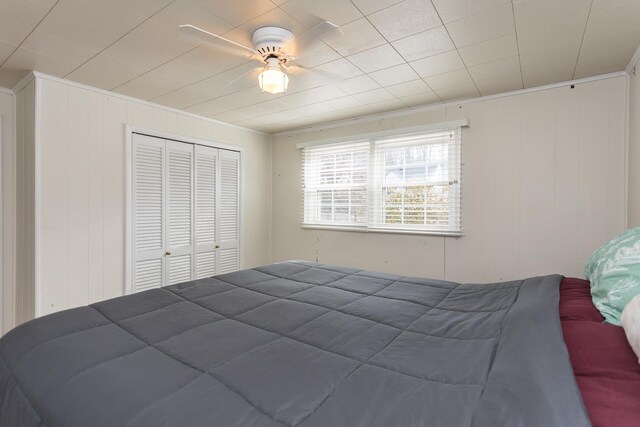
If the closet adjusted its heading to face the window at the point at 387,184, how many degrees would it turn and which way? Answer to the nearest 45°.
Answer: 0° — it already faces it

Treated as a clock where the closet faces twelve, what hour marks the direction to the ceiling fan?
The ceiling fan is roughly at 1 o'clock from the closet.

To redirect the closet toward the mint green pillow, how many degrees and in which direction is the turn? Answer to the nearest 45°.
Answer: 0° — it already faces it

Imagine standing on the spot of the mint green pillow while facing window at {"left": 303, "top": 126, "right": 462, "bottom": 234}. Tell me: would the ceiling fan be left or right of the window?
left

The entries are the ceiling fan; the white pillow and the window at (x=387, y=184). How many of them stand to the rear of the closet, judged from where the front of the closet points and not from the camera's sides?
0

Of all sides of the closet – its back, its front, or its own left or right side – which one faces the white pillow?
front

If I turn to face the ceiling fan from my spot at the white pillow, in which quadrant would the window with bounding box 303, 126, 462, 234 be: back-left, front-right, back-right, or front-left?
front-right

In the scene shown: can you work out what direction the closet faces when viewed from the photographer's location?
facing the viewer and to the right of the viewer

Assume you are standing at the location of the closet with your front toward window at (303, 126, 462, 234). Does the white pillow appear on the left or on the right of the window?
right

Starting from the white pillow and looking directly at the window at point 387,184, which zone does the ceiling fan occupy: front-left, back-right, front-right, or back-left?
front-left

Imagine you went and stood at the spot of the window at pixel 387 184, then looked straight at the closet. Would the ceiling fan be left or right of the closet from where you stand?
left
